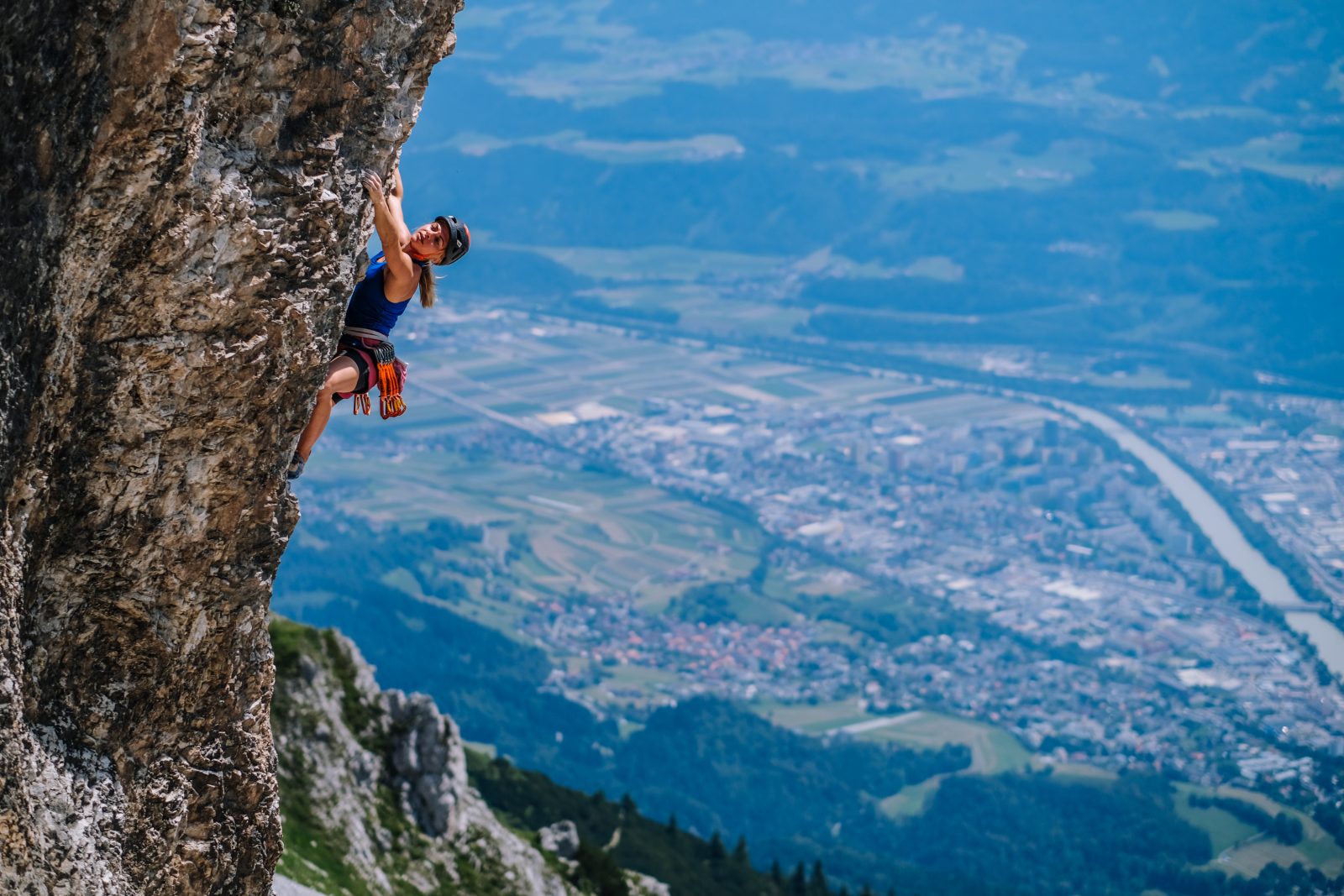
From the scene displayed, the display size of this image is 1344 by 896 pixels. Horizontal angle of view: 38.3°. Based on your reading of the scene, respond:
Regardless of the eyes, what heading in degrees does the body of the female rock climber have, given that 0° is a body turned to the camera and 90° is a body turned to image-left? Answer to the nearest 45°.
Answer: approximately 90°
